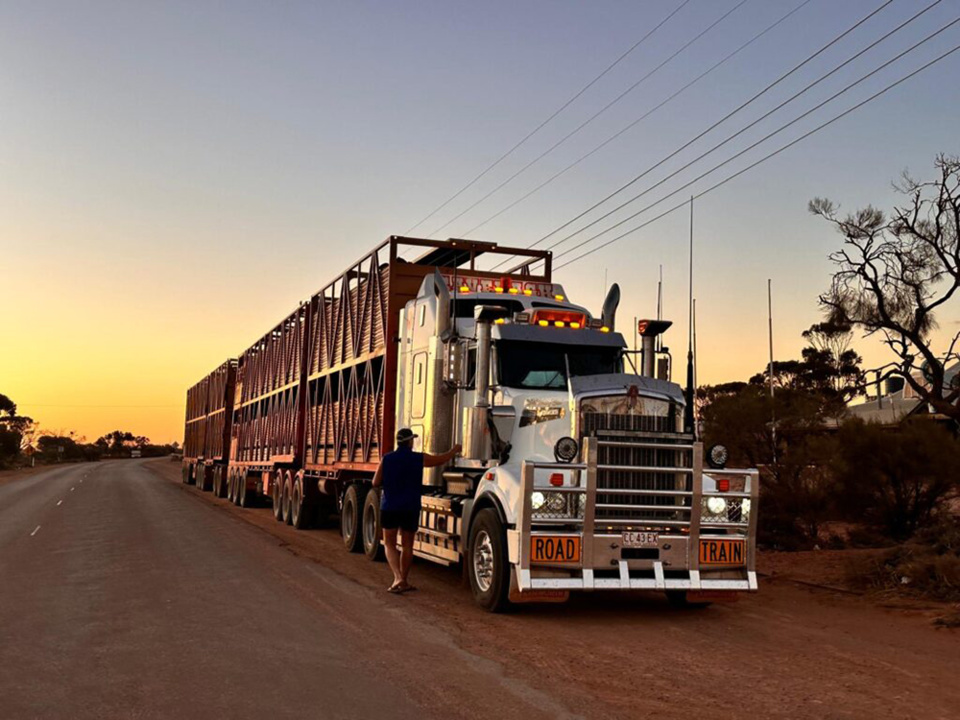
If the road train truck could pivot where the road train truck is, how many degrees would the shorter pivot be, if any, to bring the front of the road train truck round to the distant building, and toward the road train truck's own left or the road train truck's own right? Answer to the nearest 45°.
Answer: approximately 90° to the road train truck's own left

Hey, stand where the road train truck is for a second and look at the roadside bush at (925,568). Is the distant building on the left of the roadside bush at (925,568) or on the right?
left

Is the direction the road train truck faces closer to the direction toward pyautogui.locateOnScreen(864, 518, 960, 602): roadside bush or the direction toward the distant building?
the roadside bush

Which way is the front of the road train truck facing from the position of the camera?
facing the viewer and to the right of the viewer

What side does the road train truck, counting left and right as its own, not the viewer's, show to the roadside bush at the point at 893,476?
left
